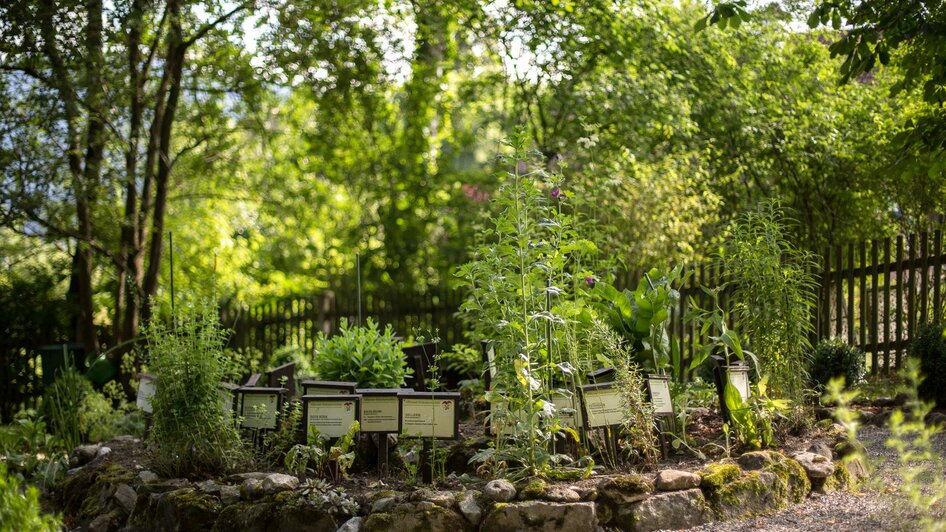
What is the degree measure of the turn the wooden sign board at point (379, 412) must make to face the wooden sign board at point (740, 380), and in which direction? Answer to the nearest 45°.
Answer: approximately 90° to its left

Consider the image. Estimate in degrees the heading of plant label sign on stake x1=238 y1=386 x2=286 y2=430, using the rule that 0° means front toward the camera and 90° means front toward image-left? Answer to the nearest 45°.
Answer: approximately 0°

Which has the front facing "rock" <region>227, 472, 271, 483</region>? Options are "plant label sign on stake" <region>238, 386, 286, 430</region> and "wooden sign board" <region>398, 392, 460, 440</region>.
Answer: the plant label sign on stake

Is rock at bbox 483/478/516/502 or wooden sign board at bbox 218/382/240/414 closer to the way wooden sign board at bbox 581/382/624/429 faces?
the rock

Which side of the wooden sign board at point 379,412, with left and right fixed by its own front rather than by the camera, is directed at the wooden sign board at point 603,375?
left

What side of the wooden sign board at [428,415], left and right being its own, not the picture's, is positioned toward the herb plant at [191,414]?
right

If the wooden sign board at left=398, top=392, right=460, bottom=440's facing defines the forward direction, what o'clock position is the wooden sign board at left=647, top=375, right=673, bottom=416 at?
the wooden sign board at left=647, top=375, right=673, bottom=416 is roughly at 9 o'clock from the wooden sign board at left=398, top=392, right=460, bottom=440.

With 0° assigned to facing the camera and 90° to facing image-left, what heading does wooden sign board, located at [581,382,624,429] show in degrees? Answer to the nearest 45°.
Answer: approximately 0°

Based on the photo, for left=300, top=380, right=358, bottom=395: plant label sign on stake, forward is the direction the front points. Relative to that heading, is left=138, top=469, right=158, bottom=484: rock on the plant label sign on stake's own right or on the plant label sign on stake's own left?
on the plant label sign on stake's own right
